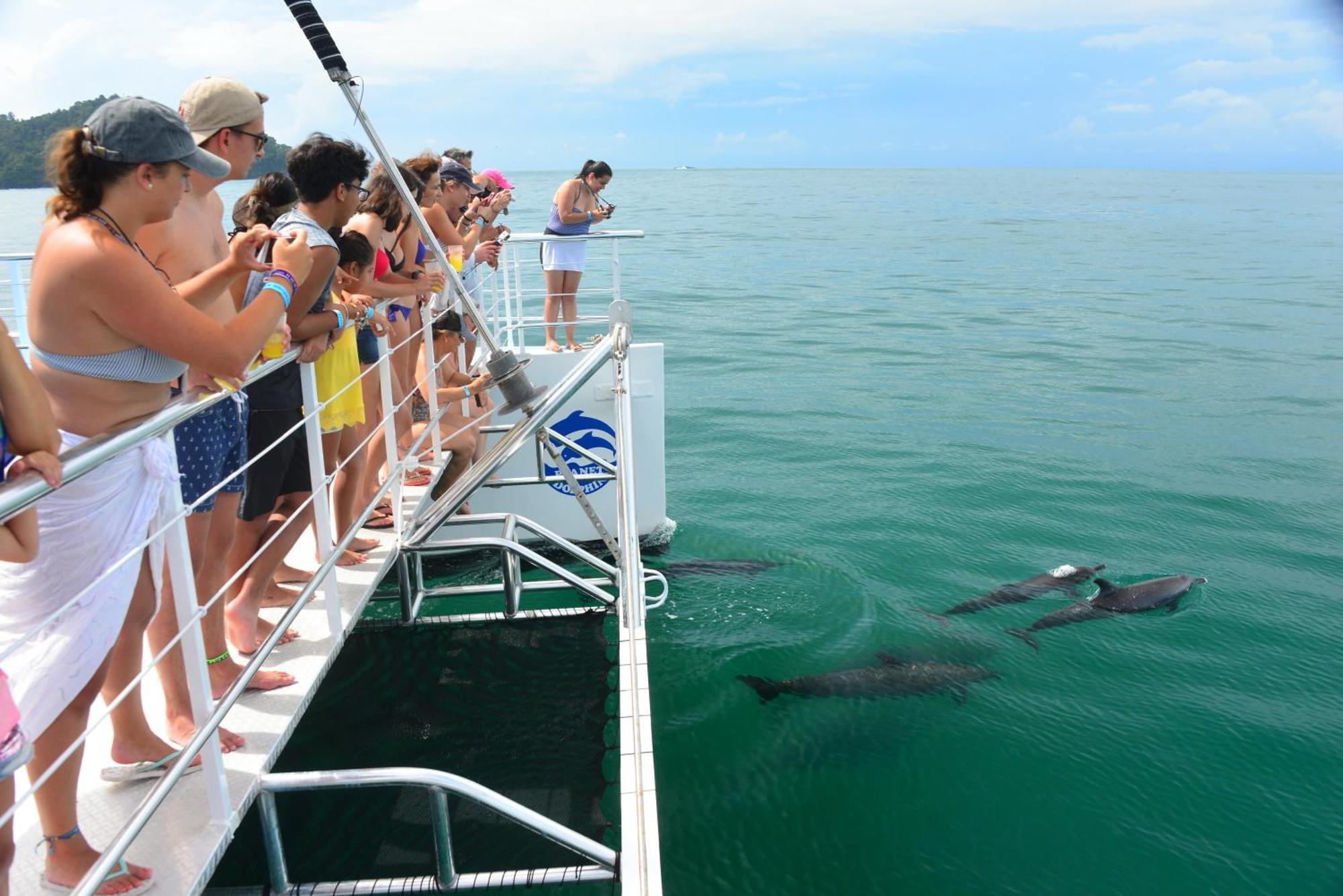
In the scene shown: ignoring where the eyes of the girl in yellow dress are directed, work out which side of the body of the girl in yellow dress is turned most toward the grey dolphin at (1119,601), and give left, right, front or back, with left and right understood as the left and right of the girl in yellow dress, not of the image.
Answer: front

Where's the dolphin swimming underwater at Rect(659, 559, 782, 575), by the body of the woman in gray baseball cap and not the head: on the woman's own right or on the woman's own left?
on the woman's own left

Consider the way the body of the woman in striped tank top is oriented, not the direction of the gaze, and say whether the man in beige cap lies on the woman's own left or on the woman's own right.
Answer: on the woman's own right

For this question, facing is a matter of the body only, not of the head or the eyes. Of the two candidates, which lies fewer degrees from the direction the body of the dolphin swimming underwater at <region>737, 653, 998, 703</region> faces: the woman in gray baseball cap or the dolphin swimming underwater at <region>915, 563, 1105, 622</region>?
the dolphin swimming underwater

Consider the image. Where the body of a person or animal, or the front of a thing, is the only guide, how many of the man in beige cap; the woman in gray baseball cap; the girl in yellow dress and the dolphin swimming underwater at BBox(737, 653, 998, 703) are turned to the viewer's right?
4

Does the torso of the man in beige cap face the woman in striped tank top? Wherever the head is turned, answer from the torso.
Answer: no

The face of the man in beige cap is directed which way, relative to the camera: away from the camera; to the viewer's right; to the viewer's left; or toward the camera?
to the viewer's right

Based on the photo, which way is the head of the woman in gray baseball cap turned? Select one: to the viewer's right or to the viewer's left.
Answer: to the viewer's right

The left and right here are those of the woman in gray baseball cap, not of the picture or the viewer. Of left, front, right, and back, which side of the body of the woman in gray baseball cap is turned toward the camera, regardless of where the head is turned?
right

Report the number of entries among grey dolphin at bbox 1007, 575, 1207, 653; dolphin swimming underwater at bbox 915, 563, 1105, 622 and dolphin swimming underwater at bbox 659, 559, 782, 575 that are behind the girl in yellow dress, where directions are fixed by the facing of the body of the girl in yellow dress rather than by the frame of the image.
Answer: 0

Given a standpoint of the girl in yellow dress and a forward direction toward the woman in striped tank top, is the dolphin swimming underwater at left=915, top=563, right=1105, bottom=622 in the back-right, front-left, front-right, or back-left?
front-right

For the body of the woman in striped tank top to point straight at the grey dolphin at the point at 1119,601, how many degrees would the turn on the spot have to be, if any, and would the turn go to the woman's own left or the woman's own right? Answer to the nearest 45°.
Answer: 0° — they already face it

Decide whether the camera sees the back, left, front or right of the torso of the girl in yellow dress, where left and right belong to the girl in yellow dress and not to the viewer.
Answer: right

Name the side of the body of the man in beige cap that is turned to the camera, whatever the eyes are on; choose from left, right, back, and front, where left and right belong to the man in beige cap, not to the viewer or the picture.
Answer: right

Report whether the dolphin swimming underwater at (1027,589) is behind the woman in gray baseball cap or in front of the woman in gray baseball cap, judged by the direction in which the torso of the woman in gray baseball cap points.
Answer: in front

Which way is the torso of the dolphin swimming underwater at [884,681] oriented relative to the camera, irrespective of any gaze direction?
to the viewer's right
